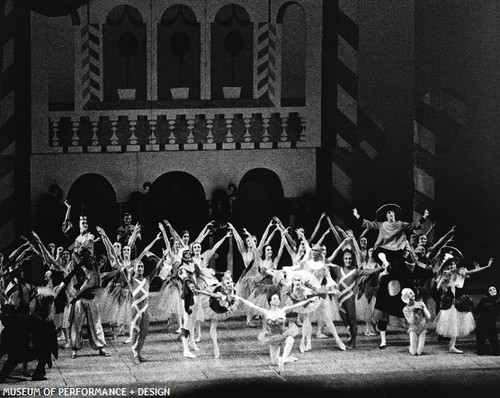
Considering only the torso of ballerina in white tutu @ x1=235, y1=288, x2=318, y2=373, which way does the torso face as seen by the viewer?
toward the camera

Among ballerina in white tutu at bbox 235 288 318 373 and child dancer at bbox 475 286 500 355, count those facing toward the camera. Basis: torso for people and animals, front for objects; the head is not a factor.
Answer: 2

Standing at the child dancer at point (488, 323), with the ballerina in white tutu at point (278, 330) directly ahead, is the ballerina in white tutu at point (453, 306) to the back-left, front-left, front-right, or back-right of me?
front-right

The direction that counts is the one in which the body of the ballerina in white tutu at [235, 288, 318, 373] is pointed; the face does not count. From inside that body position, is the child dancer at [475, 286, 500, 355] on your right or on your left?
on your left

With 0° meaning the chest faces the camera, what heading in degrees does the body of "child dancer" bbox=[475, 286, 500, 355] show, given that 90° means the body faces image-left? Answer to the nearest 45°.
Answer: approximately 0°

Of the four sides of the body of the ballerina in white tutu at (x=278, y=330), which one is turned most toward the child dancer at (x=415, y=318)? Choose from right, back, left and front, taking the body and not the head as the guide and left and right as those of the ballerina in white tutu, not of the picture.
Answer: left

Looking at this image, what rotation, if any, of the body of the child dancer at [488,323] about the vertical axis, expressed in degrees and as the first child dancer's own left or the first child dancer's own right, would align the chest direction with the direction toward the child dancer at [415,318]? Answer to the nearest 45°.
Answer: approximately 90° to the first child dancer's own right

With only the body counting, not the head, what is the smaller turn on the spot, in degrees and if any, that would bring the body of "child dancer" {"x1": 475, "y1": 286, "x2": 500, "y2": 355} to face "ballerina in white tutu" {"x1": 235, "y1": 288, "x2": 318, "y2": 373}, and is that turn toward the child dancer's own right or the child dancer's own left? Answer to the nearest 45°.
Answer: approximately 45° to the child dancer's own right

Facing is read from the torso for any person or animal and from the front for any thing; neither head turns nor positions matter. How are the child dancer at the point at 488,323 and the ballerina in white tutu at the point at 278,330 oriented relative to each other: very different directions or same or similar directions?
same or similar directions
